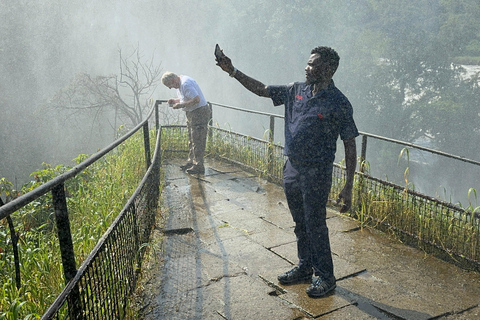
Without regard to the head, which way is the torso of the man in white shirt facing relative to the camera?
to the viewer's left

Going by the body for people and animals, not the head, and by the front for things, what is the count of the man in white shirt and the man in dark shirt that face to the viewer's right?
0

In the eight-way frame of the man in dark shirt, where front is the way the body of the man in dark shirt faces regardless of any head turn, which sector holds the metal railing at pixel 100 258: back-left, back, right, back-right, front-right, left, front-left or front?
front

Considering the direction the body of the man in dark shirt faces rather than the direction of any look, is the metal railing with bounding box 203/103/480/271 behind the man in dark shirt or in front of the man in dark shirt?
behind

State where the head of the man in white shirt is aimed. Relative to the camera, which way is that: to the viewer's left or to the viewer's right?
to the viewer's left

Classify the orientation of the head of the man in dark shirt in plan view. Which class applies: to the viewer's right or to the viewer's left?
to the viewer's left

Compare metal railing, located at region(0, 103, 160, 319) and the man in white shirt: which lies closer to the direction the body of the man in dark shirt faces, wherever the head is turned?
the metal railing

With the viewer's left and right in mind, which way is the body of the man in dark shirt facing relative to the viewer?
facing the viewer and to the left of the viewer
